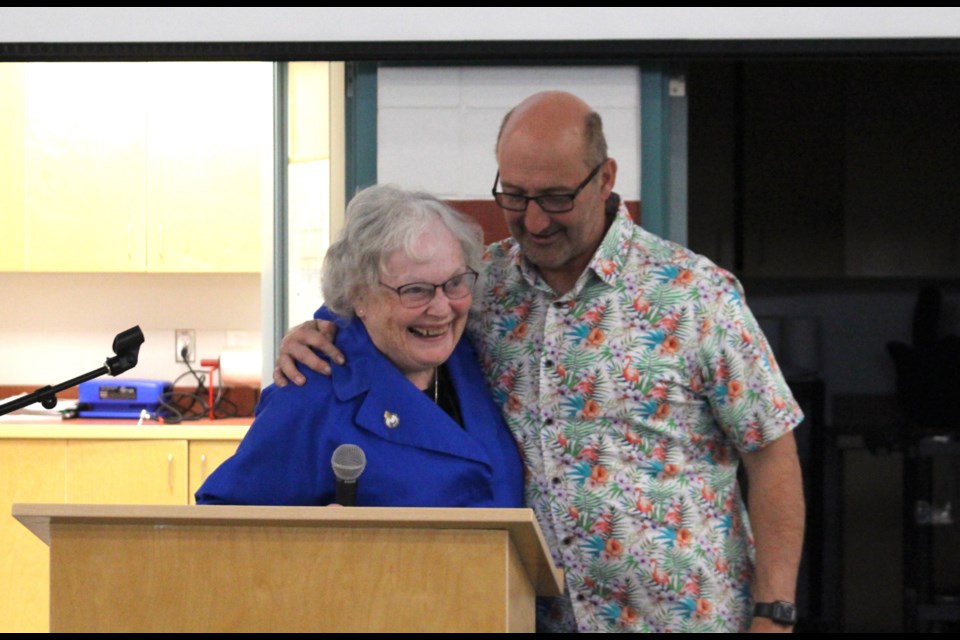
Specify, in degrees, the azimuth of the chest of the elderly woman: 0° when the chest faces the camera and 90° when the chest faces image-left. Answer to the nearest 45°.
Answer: approximately 315°

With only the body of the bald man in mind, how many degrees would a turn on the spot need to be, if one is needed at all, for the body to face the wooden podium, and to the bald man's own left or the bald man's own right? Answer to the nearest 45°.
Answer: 0° — they already face it

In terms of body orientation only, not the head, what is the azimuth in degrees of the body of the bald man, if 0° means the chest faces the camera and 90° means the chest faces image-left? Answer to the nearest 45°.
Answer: approximately 45°

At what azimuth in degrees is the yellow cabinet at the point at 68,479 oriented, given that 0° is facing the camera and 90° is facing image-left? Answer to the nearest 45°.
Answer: approximately 0°

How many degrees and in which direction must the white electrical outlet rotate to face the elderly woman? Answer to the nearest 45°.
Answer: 0° — it already faces them

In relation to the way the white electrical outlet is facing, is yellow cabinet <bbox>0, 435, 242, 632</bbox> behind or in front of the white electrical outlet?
in front
